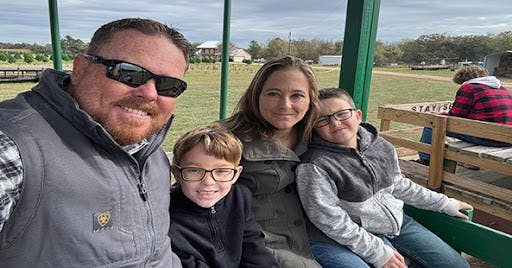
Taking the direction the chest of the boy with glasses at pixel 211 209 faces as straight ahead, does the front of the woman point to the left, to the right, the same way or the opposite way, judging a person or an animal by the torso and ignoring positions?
the same way

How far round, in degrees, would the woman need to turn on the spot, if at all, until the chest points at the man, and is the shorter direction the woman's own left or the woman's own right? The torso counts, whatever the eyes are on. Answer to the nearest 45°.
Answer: approximately 45° to the woman's own right

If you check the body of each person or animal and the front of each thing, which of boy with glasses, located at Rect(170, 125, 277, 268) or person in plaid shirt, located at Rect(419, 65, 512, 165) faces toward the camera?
the boy with glasses

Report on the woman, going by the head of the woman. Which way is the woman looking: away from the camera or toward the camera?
toward the camera

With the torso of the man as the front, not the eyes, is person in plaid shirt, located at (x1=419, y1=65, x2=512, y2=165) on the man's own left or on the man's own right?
on the man's own left

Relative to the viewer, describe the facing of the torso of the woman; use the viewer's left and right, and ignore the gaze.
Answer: facing the viewer

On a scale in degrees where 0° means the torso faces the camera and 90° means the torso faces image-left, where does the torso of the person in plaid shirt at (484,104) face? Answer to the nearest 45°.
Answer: approximately 135°

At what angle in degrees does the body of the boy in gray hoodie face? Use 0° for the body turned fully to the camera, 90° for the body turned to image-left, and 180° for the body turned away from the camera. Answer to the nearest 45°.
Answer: approximately 315°

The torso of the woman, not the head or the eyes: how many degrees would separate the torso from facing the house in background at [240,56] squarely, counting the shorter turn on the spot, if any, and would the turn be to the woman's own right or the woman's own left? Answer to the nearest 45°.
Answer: approximately 180°

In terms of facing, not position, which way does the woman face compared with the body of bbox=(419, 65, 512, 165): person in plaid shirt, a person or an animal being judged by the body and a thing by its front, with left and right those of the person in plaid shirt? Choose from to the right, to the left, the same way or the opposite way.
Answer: the opposite way

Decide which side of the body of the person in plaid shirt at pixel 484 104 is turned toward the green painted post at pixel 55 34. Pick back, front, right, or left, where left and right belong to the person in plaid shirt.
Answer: left

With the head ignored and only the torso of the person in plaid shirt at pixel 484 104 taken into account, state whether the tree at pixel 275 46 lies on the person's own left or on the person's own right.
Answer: on the person's own left

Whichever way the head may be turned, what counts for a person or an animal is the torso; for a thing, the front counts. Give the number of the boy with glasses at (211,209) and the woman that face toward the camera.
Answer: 2

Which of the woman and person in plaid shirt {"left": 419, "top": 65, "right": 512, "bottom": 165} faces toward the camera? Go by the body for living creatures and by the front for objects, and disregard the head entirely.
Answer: the woman

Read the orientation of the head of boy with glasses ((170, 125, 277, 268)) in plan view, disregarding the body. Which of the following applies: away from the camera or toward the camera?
toward the camera

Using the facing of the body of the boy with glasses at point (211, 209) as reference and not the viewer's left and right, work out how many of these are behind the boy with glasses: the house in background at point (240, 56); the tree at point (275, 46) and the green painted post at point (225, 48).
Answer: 3

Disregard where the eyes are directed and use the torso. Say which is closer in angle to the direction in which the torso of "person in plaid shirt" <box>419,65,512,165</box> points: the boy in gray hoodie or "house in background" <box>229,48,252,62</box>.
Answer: the house in background
